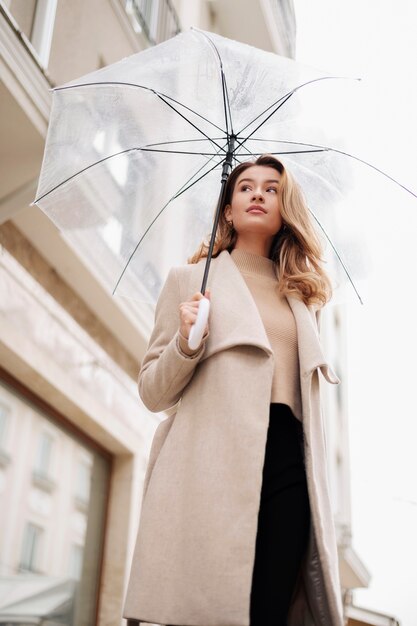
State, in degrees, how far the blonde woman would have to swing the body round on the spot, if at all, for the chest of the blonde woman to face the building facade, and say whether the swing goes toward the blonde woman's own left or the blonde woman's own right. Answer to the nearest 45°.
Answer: approximately 180°

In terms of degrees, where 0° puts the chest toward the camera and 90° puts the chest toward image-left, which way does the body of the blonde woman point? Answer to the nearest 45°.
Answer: approximately 315°
